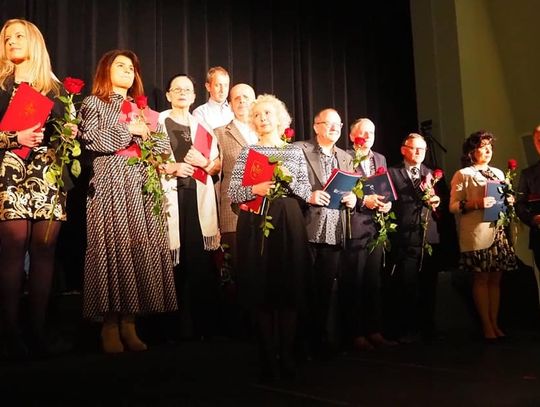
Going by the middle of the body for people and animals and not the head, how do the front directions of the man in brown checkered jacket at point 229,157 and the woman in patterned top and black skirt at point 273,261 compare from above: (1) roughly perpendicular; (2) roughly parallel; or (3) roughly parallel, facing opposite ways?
roughly parallel

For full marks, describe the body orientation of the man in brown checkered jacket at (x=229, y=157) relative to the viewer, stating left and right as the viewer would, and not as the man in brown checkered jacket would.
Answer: facing the viewer

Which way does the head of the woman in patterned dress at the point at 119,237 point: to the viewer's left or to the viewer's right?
to the viewer's right

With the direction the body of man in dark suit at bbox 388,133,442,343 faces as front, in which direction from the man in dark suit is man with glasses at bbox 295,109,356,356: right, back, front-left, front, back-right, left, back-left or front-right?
front-right

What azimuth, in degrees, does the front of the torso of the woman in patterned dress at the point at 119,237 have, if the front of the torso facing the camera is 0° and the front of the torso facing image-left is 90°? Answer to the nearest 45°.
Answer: approximately 315°

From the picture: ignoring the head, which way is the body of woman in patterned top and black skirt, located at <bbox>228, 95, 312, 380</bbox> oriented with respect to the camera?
toward the camera

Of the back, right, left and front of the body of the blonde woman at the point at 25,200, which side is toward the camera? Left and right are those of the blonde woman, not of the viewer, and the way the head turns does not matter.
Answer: front

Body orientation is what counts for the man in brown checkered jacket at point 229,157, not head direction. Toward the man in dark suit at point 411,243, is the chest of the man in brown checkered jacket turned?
no

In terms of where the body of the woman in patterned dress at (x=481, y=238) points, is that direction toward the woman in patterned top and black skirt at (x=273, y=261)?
no

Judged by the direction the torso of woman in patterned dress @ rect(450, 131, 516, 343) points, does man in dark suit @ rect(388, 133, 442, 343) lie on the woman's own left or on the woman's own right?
on the woman's own right

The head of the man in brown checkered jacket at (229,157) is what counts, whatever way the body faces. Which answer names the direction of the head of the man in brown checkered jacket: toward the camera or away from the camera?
toward the camera

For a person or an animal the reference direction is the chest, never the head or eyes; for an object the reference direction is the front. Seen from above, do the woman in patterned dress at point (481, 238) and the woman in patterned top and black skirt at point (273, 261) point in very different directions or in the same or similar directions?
same or similar directions

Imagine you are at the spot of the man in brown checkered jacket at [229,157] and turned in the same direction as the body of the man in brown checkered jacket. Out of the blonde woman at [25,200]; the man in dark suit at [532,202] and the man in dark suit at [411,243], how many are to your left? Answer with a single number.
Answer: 2

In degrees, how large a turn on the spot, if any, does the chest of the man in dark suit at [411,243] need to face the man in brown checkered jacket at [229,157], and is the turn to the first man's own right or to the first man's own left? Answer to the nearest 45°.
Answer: approximately 45° to the first man's own right

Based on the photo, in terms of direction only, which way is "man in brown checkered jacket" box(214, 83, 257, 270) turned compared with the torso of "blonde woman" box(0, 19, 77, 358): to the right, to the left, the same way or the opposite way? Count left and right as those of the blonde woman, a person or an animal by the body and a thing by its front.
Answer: the same way

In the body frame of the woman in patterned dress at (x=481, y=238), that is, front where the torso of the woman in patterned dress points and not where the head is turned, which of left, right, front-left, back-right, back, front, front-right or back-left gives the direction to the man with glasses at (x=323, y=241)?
right
